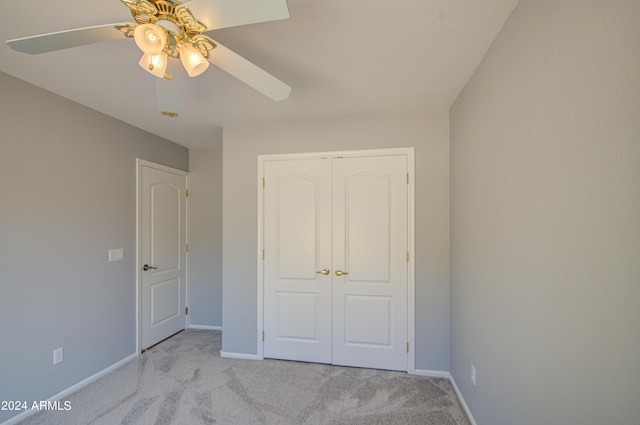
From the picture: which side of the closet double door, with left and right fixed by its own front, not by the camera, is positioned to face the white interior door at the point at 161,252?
right

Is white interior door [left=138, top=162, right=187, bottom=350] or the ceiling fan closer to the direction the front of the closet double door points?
the ceiling fan

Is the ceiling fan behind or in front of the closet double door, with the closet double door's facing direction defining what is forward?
in front

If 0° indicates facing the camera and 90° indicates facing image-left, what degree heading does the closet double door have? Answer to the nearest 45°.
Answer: approximately 0°
